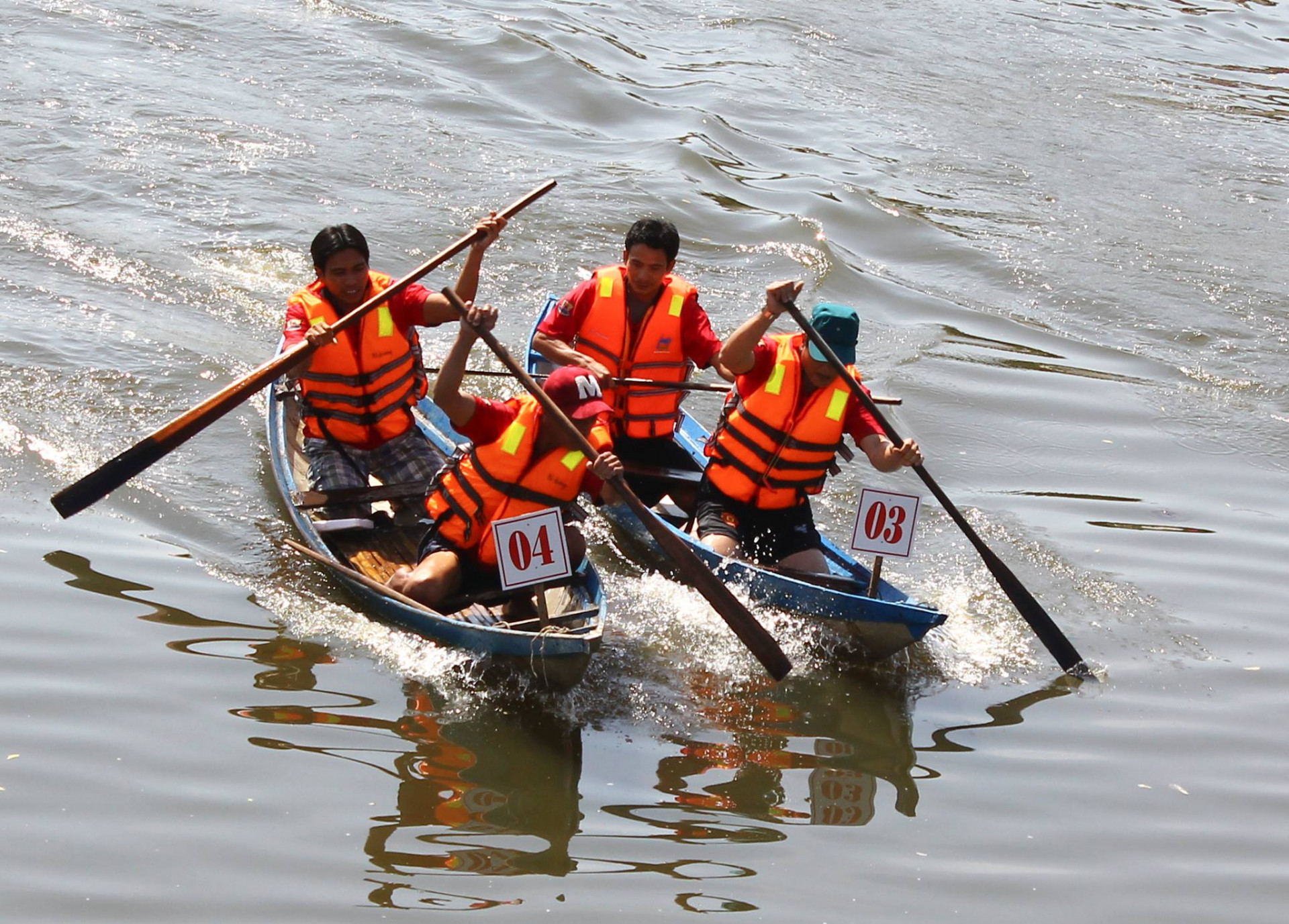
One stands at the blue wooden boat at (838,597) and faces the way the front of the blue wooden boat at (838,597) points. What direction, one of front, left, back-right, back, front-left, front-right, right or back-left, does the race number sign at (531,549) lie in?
right

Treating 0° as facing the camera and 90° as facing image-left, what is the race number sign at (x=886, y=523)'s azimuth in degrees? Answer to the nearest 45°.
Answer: approximately 0°

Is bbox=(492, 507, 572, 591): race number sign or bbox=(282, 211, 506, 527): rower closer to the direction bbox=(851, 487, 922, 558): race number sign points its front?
the race number sign

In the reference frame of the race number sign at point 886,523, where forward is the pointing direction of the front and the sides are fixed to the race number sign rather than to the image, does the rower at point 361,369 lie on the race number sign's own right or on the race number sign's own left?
on the race number sign's own right

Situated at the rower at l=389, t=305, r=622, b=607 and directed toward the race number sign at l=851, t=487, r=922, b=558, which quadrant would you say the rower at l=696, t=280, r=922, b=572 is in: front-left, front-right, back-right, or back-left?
front-left

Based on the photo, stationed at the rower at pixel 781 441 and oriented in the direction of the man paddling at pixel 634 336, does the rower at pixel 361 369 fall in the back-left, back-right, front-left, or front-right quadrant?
front-left

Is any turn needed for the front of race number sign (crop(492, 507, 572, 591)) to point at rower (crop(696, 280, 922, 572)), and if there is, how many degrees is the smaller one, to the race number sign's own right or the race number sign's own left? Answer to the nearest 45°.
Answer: approximately 135° to the race number sign's own left

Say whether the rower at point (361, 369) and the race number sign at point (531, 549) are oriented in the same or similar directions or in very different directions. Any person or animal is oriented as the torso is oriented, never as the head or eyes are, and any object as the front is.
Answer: same or similar directions

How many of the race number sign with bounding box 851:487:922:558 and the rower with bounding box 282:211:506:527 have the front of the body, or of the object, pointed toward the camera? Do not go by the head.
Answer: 2

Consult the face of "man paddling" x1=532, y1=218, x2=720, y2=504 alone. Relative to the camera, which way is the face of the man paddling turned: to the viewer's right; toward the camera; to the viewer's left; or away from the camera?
toward the camera

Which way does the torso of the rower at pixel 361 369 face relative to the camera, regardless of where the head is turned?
toward the camera

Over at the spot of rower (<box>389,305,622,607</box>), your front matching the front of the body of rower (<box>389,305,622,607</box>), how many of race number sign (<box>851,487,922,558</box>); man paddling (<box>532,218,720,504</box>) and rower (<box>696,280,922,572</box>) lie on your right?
0

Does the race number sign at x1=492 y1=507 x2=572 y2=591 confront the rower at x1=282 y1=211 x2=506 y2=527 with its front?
no

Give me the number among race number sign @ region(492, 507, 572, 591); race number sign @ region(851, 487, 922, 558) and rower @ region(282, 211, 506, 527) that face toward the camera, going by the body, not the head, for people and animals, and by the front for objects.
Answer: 3

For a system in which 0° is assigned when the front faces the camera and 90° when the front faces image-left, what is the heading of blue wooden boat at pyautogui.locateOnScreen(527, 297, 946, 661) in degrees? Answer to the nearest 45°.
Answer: approximately 315°

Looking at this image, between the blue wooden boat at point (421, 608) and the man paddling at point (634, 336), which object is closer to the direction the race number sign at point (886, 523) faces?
the blue wooden boat

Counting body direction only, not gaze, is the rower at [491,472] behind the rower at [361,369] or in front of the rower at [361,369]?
in front

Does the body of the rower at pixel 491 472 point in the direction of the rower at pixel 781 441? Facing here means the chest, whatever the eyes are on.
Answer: no

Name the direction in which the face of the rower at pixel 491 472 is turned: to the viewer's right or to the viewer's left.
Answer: to the viewer's right

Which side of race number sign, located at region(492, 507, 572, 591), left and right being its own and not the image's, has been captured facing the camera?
front

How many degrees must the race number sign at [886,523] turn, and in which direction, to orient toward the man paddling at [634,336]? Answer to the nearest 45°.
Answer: approximately 135° to its right
